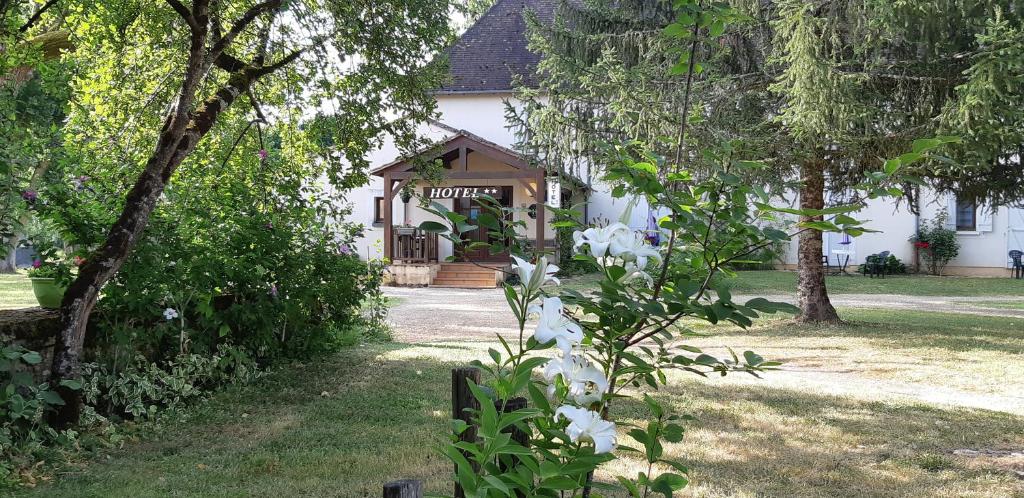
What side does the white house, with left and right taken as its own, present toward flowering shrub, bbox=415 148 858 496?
front

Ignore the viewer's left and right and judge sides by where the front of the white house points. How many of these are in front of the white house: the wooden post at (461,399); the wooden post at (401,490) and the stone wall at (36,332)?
3

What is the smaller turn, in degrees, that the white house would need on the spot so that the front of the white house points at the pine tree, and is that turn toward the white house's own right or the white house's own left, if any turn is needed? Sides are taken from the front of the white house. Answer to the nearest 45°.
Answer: approximately 45° to the white house's own left

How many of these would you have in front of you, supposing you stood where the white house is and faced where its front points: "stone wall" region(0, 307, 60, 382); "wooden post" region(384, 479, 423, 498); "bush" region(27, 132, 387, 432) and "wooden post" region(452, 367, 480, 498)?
4

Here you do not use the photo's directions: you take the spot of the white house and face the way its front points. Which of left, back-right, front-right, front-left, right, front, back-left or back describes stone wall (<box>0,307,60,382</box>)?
front

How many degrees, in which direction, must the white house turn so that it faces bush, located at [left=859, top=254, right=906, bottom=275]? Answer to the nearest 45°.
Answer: approximately 90° to its left

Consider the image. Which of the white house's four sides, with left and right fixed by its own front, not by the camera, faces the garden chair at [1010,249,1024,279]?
left

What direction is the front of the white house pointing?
toward the camera

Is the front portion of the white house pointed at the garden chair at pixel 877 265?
no
